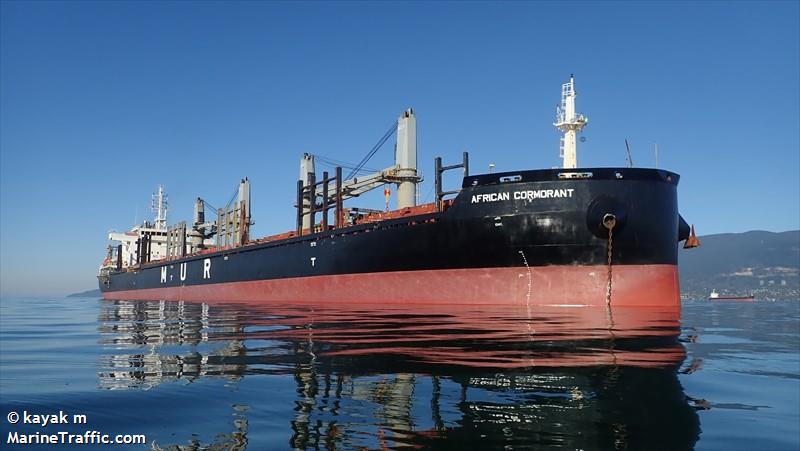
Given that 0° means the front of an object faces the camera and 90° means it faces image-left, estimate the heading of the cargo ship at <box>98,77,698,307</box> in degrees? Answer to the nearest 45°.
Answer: approximately 315°
